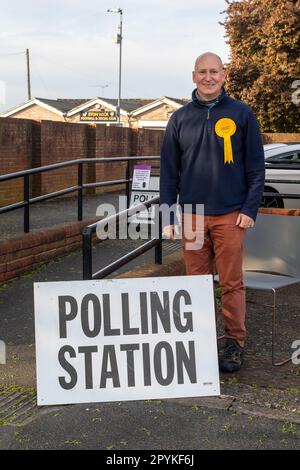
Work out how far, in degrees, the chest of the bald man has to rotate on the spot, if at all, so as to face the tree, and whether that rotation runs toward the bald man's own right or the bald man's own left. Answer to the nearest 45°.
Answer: approximately 180°

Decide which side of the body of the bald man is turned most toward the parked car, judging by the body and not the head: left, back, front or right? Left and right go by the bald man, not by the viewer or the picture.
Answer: back

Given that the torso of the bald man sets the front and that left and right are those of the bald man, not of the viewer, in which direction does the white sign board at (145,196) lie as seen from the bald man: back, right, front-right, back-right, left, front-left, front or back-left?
back

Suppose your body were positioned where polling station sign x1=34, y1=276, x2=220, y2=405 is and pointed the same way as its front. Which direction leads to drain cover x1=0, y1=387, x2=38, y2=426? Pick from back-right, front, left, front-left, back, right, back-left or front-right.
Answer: right

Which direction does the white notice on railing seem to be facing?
toward the camera

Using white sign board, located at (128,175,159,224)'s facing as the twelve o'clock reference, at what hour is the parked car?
The parked car is roughly at 8 o'clock from the white sign board.

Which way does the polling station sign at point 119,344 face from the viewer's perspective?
toward the camera

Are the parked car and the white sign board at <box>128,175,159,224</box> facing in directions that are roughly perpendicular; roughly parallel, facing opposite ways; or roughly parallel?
roughly perpendicular

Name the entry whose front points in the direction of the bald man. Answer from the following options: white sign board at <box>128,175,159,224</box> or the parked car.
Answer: the white sign board

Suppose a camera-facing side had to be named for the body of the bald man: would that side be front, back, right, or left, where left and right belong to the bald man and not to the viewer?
front

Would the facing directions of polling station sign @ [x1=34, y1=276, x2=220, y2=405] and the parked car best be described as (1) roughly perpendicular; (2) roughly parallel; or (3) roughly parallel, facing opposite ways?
roughly perpendicular

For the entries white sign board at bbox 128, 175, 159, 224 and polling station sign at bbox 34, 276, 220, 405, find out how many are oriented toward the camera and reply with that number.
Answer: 2

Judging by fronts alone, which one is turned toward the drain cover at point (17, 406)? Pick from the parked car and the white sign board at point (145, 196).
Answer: the white sign board
